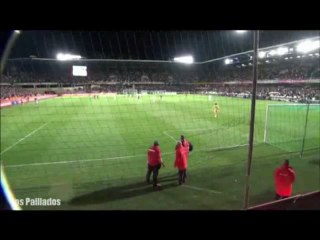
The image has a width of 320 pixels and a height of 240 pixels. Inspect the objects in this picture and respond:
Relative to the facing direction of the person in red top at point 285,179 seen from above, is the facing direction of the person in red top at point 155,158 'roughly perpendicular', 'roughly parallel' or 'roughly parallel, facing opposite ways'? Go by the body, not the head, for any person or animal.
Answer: roughly parallel

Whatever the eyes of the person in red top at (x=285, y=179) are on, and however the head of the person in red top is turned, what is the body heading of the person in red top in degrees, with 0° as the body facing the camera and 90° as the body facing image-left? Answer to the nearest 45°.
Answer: approximately 180°

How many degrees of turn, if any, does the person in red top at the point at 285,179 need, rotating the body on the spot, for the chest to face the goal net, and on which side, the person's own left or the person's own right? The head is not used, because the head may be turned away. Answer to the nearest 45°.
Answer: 0° — they already face it

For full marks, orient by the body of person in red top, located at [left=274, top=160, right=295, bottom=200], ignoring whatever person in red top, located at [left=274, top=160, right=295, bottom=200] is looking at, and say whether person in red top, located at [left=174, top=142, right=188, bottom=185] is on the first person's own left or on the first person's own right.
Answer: on the first person's own left

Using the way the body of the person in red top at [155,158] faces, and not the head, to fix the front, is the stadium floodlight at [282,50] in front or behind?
in front

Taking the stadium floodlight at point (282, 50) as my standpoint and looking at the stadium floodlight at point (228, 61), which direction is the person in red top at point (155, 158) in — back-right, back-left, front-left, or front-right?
back-left

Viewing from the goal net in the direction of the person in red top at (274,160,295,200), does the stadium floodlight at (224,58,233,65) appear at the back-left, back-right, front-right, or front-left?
back-right

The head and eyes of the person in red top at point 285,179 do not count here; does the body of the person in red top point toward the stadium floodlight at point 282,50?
yes

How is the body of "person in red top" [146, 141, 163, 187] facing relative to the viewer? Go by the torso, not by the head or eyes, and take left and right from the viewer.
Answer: facing away from the viewer and to the right of the viewer

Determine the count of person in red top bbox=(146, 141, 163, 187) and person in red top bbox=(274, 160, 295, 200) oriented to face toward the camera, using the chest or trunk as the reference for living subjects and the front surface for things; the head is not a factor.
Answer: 0

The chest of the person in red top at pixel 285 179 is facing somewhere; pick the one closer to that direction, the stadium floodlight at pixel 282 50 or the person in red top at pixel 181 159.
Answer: the stadium floodlight
